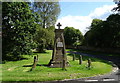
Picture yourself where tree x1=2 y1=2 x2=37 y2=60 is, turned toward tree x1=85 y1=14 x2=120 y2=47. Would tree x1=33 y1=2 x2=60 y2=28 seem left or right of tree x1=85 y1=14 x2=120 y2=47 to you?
left

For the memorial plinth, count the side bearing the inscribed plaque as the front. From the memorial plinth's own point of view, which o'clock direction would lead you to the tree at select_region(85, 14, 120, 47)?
The tree is roughly at 7 o'clock from the memorial plinth.

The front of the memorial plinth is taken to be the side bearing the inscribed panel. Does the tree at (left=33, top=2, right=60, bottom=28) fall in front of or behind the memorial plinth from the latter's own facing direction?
behind

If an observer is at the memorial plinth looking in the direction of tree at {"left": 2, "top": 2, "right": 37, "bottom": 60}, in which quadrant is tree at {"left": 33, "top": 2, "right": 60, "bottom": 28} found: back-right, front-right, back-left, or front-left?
front-right

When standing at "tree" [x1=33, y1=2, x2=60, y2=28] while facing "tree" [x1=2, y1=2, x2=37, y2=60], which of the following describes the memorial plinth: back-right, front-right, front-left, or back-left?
front-left

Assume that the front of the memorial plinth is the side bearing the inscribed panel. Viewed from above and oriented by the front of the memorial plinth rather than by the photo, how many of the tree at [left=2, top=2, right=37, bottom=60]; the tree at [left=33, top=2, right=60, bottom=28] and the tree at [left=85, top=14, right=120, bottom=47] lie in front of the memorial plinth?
0

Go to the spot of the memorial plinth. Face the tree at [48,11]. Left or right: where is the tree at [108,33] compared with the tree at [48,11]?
right

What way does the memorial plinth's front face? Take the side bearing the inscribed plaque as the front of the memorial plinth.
toward the camera

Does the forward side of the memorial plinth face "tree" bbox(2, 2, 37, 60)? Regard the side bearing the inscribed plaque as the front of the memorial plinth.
no

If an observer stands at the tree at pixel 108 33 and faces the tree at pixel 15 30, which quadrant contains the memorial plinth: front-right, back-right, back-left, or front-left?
front-left
